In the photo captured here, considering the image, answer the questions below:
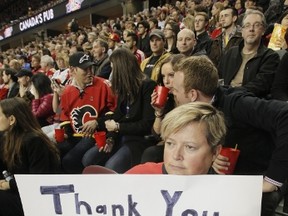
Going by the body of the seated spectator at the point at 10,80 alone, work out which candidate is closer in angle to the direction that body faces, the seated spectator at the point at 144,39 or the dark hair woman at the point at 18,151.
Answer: the dark hair woman

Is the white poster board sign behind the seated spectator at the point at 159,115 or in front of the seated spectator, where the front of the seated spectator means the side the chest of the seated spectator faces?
in front

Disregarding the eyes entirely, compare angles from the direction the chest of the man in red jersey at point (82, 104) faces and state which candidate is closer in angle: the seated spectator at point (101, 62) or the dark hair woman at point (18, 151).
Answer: the dark hair woman

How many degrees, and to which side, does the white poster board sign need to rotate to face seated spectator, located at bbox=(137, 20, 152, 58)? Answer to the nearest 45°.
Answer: approximately 180°

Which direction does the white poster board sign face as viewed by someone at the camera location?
facing the viewer

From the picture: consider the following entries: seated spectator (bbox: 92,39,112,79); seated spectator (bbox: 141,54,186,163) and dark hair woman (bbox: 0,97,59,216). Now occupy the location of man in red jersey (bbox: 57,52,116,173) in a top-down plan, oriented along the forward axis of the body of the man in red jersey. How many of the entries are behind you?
1

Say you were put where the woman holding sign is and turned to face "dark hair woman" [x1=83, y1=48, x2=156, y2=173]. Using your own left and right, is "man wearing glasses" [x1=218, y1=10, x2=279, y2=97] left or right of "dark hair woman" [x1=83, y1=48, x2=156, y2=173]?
right
